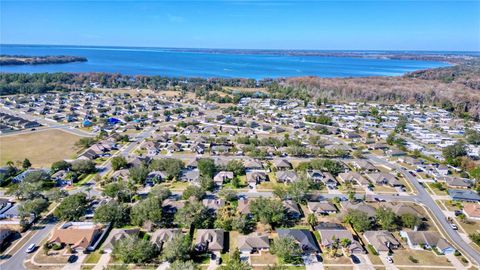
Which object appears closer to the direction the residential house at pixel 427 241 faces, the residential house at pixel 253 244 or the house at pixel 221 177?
the residential house

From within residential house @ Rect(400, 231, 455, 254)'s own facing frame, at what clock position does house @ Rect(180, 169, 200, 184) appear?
The house is roughly at 3 o'clock from the residential house.

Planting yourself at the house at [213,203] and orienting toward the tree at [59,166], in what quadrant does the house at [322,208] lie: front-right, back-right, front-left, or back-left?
back-right

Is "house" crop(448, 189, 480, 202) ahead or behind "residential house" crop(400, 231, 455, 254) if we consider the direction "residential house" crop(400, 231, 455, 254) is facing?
behind

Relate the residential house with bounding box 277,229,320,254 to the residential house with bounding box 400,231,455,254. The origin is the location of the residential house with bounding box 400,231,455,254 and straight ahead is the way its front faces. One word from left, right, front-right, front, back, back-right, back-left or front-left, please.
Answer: front-right

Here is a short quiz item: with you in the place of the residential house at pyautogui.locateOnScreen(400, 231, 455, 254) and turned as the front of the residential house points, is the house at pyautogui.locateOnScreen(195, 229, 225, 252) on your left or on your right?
on your right

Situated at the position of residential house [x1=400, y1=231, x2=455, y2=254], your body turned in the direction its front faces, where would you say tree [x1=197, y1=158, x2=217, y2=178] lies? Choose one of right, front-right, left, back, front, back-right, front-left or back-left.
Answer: right

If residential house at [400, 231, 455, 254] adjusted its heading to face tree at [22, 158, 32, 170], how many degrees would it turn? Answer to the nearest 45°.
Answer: approximately 90° to its right

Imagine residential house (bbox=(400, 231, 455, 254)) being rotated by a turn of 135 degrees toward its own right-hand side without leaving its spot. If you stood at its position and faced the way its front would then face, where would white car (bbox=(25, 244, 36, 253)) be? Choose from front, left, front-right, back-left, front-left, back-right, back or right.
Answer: left

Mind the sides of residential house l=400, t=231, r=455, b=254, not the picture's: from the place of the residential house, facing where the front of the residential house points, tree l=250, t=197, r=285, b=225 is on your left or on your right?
on your right

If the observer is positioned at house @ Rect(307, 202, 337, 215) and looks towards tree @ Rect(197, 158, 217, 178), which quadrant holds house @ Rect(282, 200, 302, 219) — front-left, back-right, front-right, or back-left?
front-left

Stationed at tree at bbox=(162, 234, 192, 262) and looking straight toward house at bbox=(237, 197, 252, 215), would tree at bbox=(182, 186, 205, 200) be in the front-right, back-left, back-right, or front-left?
front-left

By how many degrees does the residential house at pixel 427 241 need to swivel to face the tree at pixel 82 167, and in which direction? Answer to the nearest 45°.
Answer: approximately 90° to its right

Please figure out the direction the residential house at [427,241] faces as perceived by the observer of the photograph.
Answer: facing the viewer

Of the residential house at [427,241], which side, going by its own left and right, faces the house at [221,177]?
right

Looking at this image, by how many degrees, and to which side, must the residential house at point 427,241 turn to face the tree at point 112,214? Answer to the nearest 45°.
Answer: approximately 45° to its right
